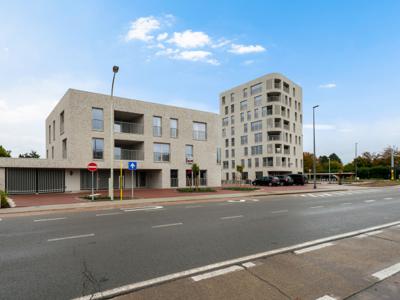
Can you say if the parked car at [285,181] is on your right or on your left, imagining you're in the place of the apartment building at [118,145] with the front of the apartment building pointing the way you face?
on your left

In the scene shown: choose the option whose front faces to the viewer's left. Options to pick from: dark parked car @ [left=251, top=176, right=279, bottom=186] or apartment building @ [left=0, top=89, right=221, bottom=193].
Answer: the dark parked car

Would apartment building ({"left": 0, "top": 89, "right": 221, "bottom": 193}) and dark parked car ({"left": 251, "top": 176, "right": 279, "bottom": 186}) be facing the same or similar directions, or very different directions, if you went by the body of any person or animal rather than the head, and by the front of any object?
very different directions

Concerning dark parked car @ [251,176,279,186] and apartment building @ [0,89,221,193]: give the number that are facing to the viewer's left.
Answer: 1

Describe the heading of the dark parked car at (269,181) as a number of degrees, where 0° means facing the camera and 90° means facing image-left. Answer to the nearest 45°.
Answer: approximately 90°

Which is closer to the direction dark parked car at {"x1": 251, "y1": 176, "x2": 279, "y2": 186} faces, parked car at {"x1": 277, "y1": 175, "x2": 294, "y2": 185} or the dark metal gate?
the dark metal gate

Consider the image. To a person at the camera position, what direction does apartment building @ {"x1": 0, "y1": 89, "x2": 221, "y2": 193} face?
facing the viewer and to the right of the viewer

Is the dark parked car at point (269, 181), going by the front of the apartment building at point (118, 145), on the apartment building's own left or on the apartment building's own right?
on the apartment building's own left

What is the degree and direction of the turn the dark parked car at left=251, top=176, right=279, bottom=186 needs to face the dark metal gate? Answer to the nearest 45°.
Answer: approximately 45° to its left

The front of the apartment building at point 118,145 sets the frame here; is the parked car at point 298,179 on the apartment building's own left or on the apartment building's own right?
on the apartment building's own left
